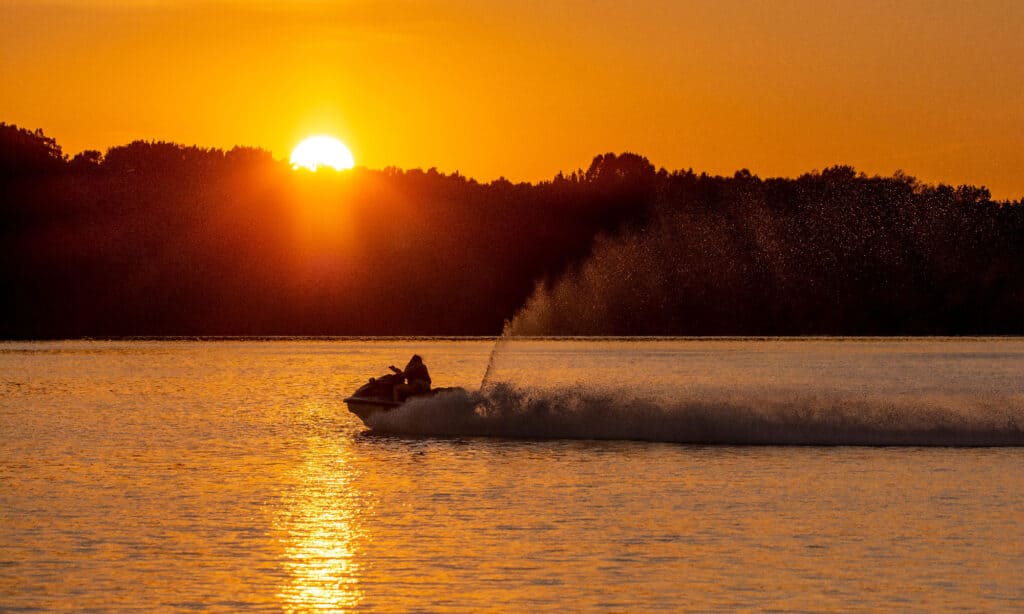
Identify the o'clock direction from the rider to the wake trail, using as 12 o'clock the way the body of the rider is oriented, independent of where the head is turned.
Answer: The wake trail is roughly at 6 o'clock from the rider.

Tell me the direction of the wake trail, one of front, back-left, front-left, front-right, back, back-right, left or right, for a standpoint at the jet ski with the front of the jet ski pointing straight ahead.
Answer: back

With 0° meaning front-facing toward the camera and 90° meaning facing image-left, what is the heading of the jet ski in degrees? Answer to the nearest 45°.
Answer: approximately 90°

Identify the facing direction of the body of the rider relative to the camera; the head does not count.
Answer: to the viewer's left
